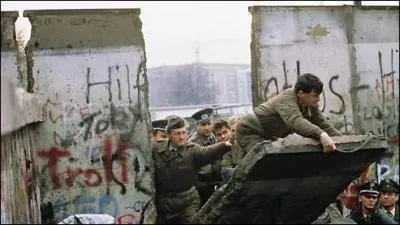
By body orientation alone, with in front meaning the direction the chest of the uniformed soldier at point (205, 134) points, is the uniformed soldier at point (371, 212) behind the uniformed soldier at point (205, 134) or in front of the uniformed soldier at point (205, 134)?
in front

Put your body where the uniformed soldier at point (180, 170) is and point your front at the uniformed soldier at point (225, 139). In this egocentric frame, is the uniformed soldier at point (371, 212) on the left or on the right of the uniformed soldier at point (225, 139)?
right

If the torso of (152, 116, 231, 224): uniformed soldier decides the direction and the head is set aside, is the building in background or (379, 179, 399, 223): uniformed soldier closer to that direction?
the uniformed soldier

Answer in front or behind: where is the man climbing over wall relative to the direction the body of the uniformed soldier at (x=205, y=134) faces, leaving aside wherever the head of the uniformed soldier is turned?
in front

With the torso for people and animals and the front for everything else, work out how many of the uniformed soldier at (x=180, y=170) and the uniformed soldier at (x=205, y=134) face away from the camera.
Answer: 0

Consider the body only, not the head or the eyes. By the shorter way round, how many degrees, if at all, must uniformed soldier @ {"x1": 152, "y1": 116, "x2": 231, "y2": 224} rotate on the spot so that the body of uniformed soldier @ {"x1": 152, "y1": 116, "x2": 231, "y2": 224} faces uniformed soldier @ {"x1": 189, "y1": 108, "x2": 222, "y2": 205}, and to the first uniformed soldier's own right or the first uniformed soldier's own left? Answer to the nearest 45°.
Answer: approximately 90° to the first uniformed soldier's own left

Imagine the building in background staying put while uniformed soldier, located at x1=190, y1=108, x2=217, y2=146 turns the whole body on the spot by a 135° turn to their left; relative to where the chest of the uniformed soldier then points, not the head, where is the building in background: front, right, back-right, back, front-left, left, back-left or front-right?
front

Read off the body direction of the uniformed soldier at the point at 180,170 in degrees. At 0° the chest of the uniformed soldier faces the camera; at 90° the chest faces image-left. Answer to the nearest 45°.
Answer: approximately 315°

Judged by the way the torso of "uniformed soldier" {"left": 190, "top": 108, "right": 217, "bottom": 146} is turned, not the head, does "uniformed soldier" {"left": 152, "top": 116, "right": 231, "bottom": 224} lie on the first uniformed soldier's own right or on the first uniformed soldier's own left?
on the first uniformed soldier's own right

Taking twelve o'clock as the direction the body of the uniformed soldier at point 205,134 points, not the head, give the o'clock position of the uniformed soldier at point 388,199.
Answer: the uniformed soldier at point 388,199 is roughly at 11 o'clock from the uniformed soldier at point 205,134.
